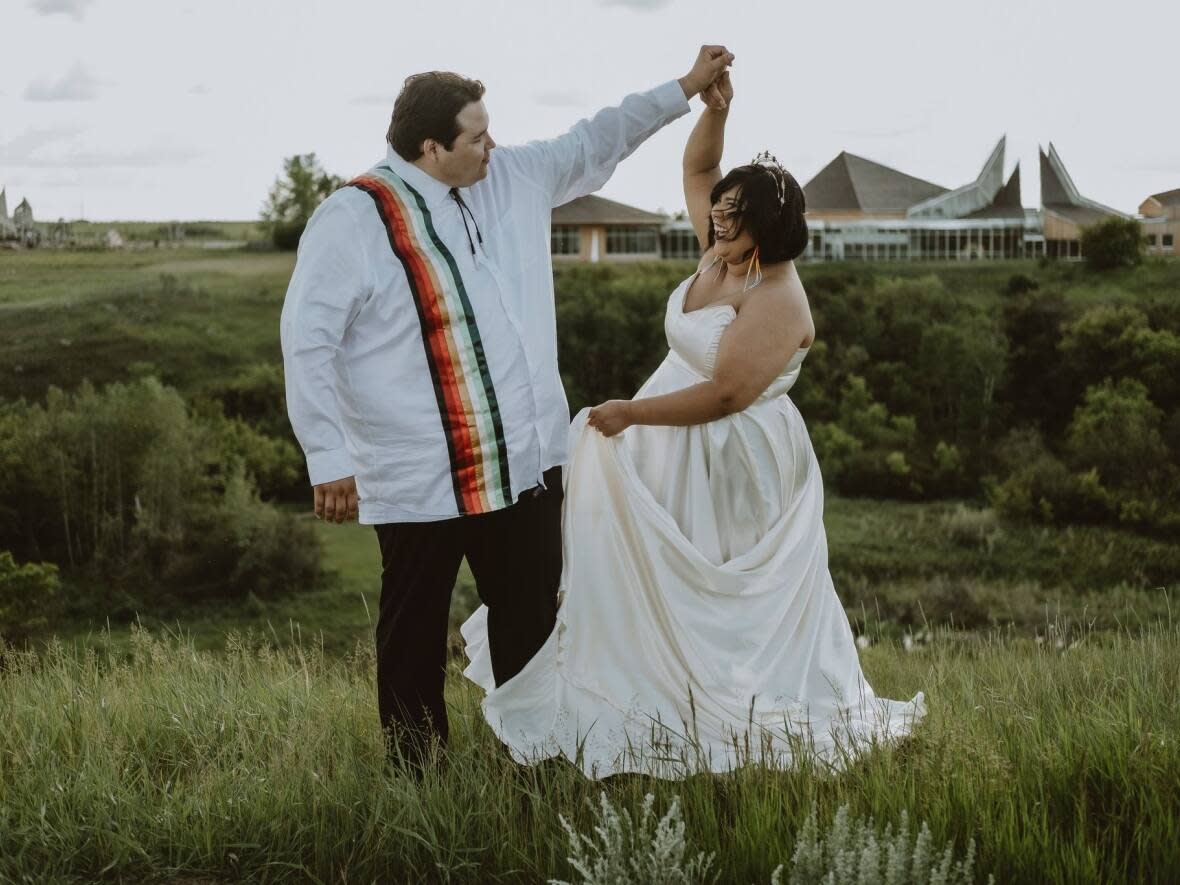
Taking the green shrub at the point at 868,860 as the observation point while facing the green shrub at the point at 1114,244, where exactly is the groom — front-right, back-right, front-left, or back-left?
front-left

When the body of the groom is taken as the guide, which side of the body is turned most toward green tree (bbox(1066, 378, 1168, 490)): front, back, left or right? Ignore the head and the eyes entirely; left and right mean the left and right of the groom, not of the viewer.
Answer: left

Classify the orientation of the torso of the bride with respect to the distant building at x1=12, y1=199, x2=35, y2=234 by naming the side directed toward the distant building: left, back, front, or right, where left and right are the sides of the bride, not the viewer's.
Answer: right

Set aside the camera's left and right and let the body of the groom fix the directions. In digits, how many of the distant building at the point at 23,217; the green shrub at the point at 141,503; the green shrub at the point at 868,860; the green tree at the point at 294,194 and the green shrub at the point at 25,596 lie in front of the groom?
1

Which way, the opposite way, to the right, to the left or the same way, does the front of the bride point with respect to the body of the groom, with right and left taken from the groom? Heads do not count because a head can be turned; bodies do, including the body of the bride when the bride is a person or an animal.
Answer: to the right

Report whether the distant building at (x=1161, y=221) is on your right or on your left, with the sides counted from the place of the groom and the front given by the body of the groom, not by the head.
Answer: on your left

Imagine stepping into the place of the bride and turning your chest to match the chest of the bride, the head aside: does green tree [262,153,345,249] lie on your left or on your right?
on your right

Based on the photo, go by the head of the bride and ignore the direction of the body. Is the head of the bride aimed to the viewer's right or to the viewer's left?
to the viewer's left

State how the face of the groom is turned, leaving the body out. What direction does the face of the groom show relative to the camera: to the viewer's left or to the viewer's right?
to the viewer's right

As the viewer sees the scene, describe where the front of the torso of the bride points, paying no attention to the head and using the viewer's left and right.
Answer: facing the viewer and to the left of the viewer

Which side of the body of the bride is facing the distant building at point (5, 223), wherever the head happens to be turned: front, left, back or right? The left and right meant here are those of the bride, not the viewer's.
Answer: right

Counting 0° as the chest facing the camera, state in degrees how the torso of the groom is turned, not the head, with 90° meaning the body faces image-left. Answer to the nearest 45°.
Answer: approximately 315°
